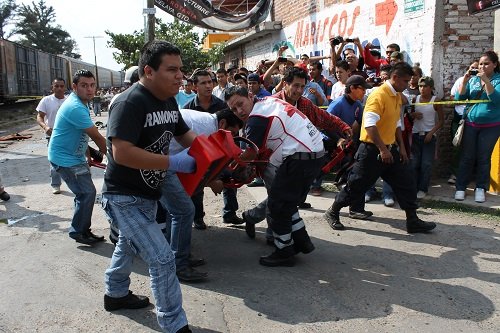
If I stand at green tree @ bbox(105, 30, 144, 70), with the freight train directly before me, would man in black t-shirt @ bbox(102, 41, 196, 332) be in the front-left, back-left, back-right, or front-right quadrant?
back-left

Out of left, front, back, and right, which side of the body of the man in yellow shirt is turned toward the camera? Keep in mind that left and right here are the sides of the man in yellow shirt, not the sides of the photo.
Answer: right
